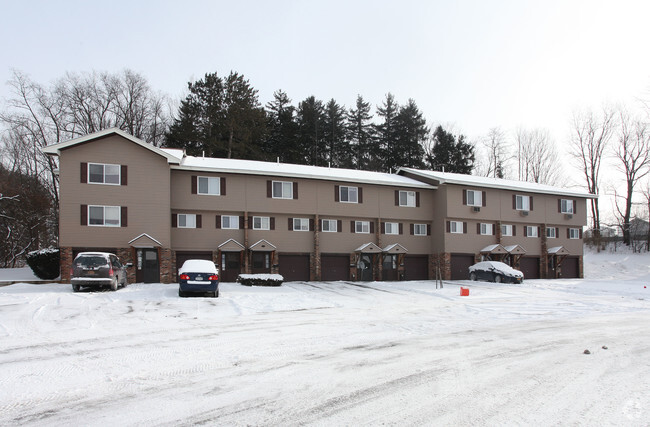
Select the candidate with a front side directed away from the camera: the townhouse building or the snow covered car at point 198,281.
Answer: the snow covered car

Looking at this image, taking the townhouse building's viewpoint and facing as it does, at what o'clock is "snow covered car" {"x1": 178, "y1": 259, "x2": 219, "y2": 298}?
The snow covered car is roughly at 2 o'clock from the townhouse building.

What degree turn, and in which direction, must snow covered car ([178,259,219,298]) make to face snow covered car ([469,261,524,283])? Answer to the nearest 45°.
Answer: approximately 45° to its right

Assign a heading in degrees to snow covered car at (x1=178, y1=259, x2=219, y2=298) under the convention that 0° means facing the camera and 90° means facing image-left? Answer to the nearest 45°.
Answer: approximately 180°

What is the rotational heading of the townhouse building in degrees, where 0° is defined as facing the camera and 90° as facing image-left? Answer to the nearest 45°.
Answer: approximately 315°

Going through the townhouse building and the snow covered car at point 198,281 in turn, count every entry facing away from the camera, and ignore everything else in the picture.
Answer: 1

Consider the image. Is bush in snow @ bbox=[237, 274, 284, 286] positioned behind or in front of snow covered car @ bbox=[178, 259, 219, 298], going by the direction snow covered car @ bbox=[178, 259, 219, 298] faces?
in front

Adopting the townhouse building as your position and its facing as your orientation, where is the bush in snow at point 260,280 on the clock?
The bush in snow is roughly at 2 o'clock from the townhouse building.

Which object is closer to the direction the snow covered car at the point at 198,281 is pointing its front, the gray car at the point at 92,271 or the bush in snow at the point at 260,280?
the bush in snow
